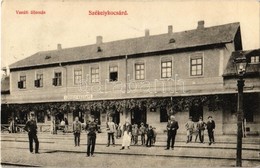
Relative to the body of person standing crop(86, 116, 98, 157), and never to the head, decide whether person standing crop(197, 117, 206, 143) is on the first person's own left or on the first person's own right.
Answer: on the first person's own left

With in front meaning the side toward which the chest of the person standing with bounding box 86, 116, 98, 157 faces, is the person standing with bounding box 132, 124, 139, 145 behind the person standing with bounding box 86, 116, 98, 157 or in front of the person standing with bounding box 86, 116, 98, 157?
behind

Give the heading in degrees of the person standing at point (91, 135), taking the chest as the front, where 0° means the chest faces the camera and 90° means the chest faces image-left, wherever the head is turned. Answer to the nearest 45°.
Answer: approximately 0°

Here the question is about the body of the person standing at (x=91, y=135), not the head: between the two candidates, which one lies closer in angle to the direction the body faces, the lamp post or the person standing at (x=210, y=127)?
the lamp post

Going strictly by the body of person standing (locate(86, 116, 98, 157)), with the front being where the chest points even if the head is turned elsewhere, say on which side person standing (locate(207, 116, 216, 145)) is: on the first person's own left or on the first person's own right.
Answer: on the first person's own left
